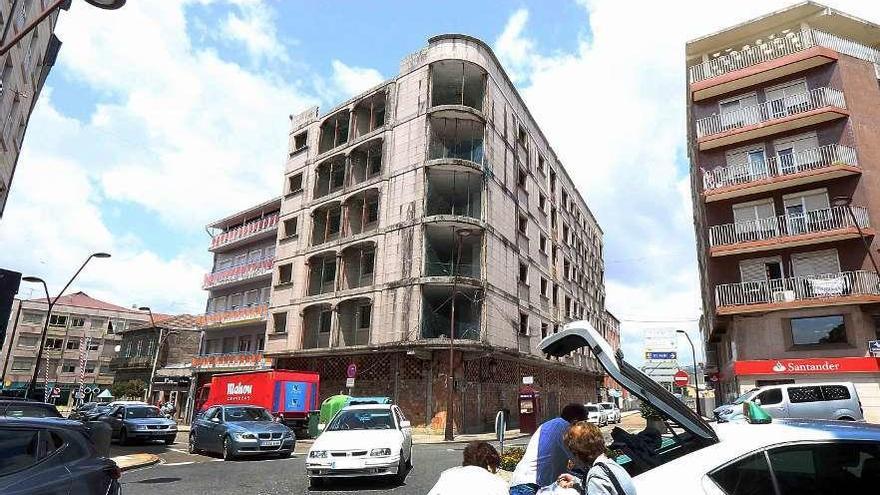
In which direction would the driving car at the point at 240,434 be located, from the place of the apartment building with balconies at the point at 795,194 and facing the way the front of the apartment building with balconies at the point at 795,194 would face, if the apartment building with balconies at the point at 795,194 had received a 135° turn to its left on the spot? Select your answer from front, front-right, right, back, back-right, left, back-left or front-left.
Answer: back-right

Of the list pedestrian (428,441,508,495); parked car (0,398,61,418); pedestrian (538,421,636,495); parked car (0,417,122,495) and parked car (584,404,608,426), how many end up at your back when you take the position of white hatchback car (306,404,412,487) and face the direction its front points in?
1

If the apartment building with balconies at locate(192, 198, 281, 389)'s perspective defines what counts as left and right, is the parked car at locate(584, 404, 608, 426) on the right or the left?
on its left

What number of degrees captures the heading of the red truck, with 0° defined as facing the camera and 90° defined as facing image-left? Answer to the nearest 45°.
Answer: approximately 135°

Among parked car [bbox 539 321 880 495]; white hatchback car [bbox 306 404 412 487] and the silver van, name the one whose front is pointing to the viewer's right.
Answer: the parked car

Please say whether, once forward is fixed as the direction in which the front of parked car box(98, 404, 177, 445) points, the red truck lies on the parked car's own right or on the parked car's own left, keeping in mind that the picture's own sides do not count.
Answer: on the parked car's own left

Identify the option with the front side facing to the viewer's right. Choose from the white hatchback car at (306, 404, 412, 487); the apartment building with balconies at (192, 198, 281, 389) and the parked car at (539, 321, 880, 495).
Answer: the parked car

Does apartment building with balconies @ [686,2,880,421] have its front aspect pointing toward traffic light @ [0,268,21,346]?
yes

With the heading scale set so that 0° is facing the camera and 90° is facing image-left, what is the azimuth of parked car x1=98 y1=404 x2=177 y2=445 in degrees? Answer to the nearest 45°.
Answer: approximately 315°

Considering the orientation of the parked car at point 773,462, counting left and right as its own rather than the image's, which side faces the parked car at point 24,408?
back

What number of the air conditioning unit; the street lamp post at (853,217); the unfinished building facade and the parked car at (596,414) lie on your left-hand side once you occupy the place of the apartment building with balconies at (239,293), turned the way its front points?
4

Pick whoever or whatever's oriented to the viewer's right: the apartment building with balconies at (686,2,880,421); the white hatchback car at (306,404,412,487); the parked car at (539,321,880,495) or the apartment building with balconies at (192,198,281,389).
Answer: the parked car

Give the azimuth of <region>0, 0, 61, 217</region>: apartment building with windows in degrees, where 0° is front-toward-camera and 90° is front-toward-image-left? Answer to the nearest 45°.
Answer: approximately 315°

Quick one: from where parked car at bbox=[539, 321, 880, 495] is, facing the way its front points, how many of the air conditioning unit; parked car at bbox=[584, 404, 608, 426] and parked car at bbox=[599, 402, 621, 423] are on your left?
3

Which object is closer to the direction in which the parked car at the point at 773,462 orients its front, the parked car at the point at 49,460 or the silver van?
the silver van

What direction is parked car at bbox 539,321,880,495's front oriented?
to the viewer's right

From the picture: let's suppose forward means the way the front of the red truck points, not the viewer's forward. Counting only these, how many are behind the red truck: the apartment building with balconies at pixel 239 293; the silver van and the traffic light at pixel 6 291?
1

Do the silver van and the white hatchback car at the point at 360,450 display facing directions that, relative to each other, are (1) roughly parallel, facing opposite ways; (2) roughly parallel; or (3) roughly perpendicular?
roughly perpendicular

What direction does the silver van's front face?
to the viewer's left
